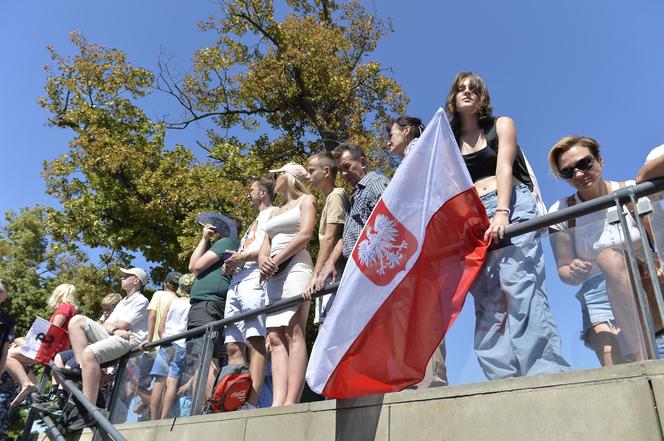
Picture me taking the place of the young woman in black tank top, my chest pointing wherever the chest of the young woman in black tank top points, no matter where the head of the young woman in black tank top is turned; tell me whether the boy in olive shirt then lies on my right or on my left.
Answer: on my right

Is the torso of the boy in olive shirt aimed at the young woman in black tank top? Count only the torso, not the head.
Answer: no

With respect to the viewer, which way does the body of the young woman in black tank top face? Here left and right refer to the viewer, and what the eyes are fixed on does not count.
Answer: facing the viewer and to the left of the viewer

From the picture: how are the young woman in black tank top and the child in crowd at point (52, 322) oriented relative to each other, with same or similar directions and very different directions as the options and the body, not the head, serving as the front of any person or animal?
same or similar directions

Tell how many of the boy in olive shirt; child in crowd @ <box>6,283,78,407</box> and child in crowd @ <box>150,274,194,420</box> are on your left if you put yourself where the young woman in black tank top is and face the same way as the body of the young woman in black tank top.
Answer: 0

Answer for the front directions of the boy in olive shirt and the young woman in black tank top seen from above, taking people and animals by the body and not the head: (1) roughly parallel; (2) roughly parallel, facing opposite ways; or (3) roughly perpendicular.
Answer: roughly parallel

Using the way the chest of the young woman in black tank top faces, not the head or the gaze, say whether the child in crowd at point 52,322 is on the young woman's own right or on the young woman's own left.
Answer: on the young woman's own right

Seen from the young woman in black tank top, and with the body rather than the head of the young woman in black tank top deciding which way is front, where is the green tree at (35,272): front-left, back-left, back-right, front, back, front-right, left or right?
right

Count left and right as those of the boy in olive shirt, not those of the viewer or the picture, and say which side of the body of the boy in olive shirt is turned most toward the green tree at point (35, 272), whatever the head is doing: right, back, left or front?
right

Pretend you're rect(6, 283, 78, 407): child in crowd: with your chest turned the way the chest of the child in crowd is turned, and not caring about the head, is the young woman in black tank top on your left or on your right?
on your left

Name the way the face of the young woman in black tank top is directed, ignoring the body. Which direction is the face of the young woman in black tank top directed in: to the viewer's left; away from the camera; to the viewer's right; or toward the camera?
toward the camera
